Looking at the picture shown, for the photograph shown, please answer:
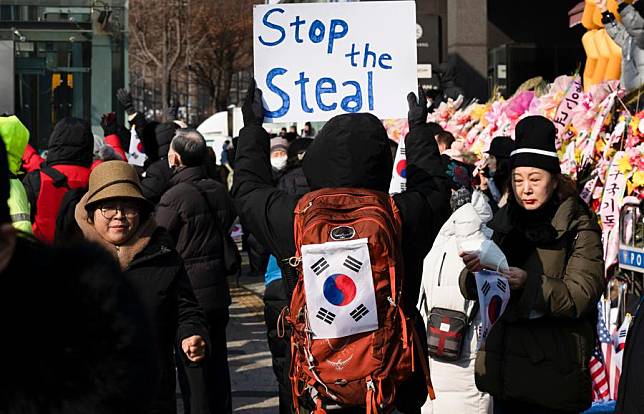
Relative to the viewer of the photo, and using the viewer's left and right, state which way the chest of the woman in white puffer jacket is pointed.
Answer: facing to the right of the viewer

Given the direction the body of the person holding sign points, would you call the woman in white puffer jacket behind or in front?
in front

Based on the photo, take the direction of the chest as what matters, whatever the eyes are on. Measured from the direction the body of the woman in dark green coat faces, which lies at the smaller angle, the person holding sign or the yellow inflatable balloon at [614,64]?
the person holding sign

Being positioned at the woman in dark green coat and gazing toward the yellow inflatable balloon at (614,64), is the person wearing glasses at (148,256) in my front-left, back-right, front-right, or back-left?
back-left

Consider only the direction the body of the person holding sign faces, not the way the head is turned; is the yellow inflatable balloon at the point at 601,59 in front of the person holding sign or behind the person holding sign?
in front

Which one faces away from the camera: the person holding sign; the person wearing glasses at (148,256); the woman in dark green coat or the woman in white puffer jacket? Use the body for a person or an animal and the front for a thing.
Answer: the person holding sign

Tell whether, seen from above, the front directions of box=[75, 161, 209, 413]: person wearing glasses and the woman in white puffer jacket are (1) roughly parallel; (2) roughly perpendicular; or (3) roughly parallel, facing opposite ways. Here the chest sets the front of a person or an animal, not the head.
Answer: roughly parallel, facing opposite ways

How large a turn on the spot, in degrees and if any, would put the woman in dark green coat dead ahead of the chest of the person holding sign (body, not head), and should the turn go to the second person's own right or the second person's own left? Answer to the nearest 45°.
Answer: approximately 45° to the second person's own right

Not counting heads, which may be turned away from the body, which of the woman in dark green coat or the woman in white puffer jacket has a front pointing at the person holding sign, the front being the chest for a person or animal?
the woman in dark green coat

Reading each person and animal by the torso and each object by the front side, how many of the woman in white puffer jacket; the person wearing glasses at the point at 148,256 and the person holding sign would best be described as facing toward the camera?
1

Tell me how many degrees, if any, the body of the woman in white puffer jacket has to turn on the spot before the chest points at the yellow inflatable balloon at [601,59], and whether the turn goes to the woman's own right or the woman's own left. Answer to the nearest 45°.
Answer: approximately 45° to the woman's own right

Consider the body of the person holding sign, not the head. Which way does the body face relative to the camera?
away from the camera

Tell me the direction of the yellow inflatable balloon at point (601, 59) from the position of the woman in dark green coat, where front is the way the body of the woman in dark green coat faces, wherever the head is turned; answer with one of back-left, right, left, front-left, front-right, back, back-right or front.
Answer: back-right

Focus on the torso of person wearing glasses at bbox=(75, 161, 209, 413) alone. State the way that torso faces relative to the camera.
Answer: toward the camera

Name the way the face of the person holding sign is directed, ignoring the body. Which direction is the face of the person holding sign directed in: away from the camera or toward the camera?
away from the camera

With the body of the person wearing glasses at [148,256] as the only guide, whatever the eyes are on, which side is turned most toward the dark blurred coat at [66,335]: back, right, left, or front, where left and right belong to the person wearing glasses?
front

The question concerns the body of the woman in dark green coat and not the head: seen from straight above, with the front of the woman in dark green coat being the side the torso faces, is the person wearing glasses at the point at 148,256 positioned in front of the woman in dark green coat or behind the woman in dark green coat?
in front

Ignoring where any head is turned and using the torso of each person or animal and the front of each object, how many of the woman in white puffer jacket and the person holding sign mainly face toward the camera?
0

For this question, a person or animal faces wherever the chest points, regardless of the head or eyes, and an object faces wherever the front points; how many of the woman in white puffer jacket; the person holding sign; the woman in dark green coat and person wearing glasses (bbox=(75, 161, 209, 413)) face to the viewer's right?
1
